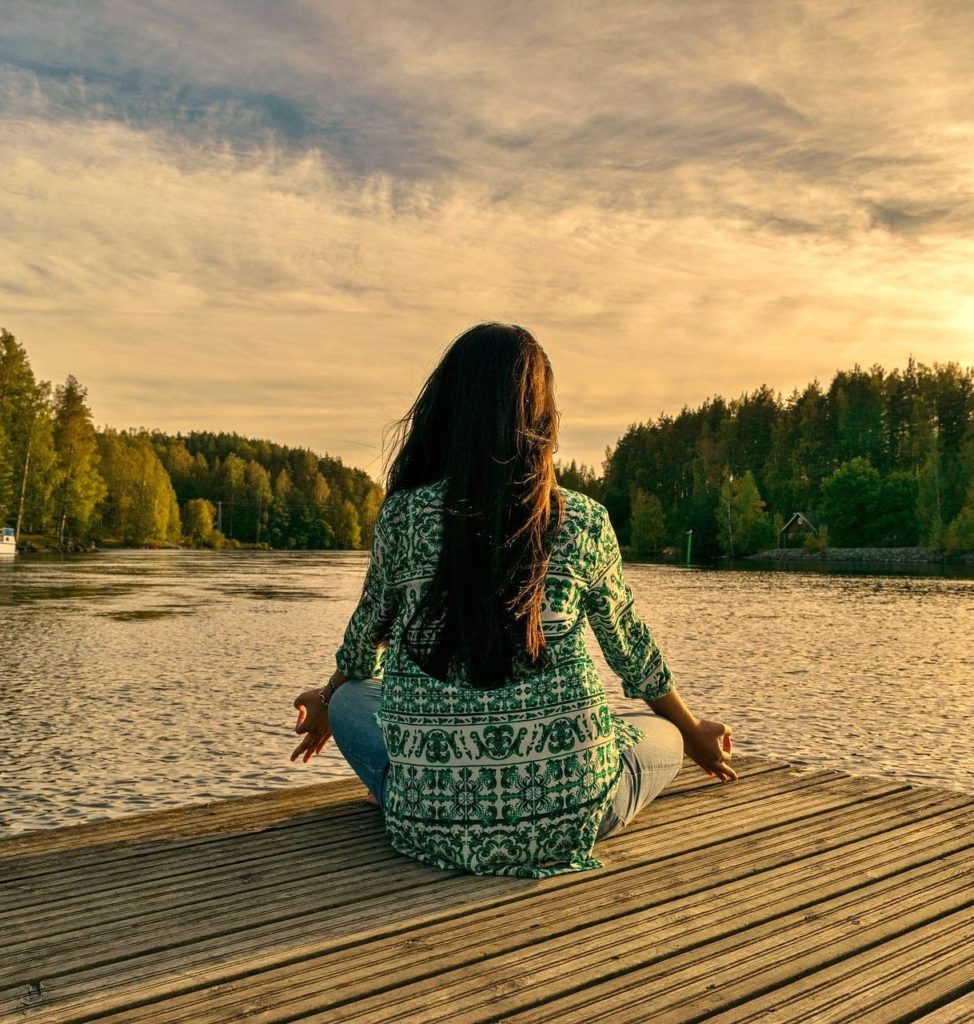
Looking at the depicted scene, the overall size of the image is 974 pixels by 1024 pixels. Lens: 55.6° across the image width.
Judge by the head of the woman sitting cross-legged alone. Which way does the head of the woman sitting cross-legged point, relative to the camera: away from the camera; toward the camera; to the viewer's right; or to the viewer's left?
away from the camera

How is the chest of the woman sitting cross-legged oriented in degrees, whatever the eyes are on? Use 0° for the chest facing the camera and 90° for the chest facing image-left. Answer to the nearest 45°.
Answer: approximately 180°
